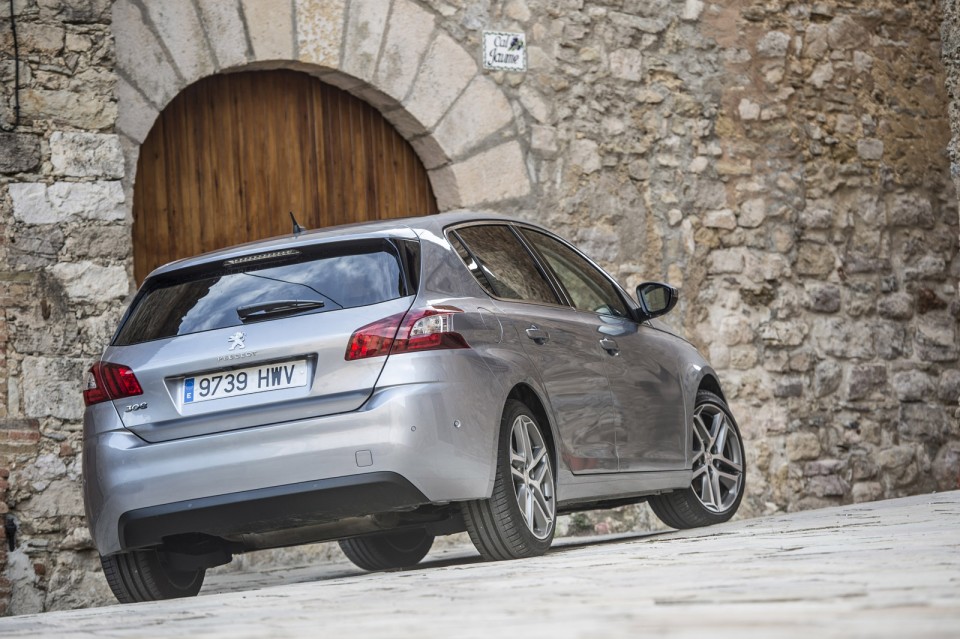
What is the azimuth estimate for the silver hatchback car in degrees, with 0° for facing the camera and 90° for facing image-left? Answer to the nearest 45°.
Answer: approximately 225°

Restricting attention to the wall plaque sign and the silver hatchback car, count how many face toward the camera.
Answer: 1

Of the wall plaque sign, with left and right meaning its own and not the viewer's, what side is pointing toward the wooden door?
right

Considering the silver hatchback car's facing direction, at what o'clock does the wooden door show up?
The wooden door is roughly at 10 o'clock from the silver hatchback car.

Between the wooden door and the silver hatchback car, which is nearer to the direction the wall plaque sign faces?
the silver hatchback car

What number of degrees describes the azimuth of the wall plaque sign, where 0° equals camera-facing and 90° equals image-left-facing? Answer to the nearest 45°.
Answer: approximately 0°

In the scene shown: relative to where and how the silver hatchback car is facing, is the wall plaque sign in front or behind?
in front

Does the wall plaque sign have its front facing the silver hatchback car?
yes
